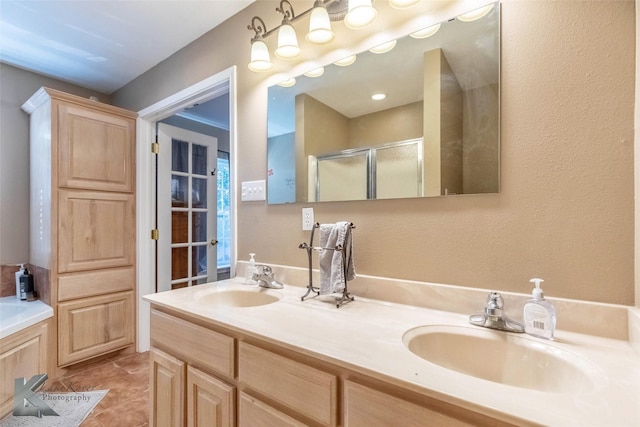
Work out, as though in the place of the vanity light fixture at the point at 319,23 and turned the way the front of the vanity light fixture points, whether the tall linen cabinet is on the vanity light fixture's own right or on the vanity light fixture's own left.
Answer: on the vanity light fixture's own right

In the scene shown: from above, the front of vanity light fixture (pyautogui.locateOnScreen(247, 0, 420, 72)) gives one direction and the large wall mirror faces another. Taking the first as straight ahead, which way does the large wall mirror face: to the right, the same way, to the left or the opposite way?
the same way

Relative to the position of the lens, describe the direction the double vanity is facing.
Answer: facing the viewer and to the left of the viewer

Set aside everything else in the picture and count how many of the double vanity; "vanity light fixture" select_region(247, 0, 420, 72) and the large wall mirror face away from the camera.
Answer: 0

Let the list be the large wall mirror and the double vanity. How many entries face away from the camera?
0

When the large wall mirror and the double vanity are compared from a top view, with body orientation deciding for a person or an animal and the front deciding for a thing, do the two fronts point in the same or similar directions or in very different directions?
same or similar directions

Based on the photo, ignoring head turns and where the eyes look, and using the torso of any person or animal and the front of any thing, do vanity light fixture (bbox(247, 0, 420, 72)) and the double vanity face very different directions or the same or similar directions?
same or similar directions

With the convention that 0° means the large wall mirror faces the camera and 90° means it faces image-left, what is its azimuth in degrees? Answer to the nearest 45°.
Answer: approximately 45°

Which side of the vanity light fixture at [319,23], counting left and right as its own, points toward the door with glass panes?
right
